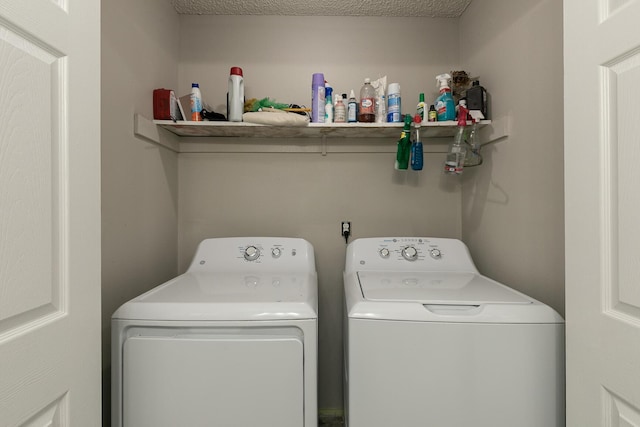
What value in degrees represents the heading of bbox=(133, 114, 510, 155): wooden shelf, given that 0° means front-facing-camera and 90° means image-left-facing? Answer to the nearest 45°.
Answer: approximately 0°

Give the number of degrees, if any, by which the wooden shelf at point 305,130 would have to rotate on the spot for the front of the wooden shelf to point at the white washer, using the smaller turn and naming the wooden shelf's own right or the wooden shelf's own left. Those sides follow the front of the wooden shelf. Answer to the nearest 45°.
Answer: approximately 45° to the wooden shelf's own left

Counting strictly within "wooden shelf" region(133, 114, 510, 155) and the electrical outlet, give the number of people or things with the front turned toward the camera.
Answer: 2
